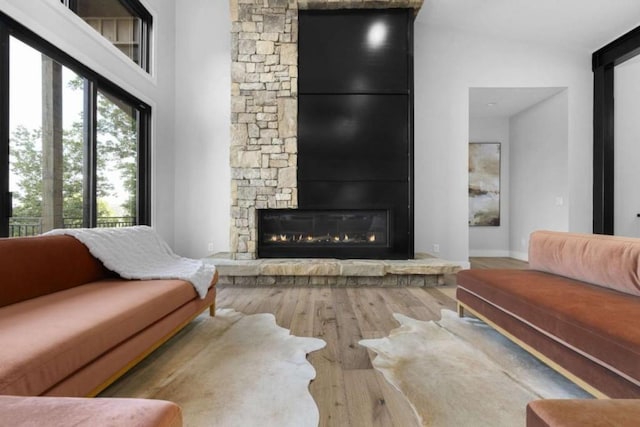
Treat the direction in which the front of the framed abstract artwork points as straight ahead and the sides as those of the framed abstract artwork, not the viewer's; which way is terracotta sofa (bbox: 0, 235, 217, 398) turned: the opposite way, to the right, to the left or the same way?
to the left

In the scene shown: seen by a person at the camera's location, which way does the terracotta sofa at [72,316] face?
facing the viewer and to the right of the viewer

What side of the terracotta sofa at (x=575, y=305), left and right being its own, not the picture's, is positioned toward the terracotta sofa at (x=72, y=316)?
front

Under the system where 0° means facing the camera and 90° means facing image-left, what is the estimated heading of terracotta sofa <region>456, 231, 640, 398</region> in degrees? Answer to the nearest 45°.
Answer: approximately 45°

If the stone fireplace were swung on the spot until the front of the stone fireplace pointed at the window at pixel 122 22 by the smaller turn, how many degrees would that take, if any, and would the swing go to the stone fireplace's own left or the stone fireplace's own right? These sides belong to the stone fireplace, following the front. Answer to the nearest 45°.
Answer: approximately 90° to the stone fireplace's own right

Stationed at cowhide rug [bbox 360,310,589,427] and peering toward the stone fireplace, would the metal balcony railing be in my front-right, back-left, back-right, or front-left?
front-left

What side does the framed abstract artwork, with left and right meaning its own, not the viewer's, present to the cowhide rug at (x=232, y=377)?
front

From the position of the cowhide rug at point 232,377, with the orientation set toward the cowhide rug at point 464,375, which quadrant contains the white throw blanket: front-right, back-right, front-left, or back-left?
back-left

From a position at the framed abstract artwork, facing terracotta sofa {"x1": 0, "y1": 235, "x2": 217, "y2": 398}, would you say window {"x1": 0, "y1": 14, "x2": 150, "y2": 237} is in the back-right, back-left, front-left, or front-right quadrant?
front-right

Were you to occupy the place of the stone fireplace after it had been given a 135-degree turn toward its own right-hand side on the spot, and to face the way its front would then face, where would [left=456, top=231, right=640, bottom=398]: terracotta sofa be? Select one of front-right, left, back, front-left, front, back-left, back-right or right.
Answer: back

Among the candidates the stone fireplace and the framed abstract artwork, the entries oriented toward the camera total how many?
2

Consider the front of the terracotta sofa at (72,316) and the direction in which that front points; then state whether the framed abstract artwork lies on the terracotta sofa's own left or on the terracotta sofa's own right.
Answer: on the terracotta sofa's own left

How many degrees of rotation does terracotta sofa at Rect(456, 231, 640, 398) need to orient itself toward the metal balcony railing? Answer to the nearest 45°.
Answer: approximately 45° to its right

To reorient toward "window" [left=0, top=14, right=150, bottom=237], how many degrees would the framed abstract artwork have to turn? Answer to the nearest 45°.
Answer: approximately 45° to its right

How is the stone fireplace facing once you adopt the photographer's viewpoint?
facing the viewer
